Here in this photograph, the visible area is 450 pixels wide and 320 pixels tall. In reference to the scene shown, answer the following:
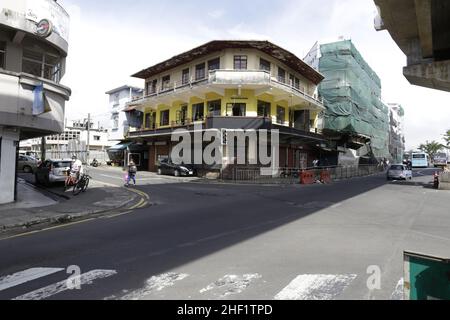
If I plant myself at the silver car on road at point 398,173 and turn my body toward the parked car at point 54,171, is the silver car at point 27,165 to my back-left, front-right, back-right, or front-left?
front-right

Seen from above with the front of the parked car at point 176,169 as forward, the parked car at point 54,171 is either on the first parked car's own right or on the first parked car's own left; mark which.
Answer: on the first parked car's own right

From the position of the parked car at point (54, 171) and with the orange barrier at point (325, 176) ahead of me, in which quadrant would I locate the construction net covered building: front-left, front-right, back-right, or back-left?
front-left

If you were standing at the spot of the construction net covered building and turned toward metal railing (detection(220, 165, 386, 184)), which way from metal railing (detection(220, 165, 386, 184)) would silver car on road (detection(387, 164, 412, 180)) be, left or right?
left

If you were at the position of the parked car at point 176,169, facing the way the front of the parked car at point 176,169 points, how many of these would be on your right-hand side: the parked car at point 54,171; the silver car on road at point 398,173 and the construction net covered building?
1
